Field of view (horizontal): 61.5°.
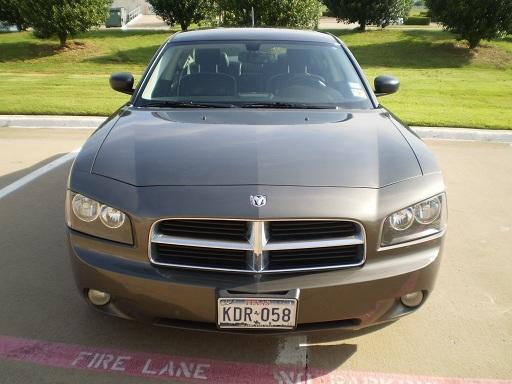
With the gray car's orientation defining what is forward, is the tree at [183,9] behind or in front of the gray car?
behind

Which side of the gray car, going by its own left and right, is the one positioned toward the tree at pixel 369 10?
back

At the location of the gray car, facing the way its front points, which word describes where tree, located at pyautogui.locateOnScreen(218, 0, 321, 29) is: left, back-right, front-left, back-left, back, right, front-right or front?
back

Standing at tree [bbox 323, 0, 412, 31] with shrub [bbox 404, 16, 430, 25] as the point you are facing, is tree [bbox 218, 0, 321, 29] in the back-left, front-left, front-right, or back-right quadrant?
back-left

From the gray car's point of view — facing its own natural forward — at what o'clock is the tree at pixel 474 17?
The tree is roughly at 7 o'clock from the gray car.

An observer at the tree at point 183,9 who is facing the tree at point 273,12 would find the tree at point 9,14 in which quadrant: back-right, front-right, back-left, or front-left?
back-right

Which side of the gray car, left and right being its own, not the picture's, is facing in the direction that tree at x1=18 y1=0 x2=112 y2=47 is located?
back

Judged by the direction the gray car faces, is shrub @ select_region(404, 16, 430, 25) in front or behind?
behind

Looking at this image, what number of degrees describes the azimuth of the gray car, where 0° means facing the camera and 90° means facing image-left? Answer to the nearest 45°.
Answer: approximately 0°

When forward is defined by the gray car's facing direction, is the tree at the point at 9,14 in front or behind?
behind
